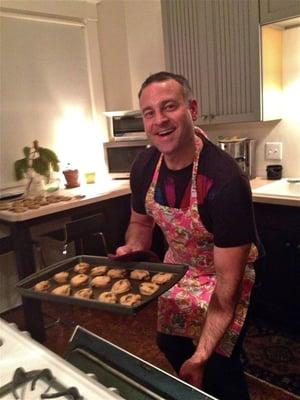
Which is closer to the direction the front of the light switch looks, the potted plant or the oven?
the oven

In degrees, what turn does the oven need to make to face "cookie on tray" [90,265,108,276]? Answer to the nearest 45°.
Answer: approximately 45° to its left

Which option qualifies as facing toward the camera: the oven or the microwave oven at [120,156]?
the microwave oven

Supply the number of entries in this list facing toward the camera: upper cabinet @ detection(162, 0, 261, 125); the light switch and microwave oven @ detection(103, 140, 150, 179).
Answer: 3

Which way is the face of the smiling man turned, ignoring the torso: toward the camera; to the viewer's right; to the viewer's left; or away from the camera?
toward the camera

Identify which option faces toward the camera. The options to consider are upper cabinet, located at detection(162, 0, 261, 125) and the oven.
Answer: the upper cabinet

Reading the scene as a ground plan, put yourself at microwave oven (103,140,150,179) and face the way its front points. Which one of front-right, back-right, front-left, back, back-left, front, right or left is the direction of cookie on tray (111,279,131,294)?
front

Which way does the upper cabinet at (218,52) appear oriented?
toward the camera

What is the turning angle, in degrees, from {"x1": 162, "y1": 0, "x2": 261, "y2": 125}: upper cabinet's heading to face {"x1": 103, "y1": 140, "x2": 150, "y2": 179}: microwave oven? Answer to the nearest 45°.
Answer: approximately 135° to its right

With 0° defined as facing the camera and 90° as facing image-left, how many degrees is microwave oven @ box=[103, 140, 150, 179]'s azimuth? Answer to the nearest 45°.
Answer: approximately 0°

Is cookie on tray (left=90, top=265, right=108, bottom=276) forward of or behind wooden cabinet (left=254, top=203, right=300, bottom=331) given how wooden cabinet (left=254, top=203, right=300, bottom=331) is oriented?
forward

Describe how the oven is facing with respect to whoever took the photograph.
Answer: facing away from the viewer and to the right of the viewer

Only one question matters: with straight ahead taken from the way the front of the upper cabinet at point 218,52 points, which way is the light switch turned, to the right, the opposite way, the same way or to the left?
the same way

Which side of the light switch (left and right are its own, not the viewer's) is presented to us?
front

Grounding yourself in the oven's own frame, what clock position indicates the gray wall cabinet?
The gray wall cabinet is roughly at 12 o'clock from the oven.

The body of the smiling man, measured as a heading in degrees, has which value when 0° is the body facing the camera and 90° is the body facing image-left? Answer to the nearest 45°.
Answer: approximately 45°

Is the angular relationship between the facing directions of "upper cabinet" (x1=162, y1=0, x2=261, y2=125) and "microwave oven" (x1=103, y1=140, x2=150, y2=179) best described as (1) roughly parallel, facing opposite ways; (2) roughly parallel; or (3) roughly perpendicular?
roughly parallel

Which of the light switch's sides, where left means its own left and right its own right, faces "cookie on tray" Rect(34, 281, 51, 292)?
front

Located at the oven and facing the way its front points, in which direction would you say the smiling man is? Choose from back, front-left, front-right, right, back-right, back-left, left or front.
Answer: front
